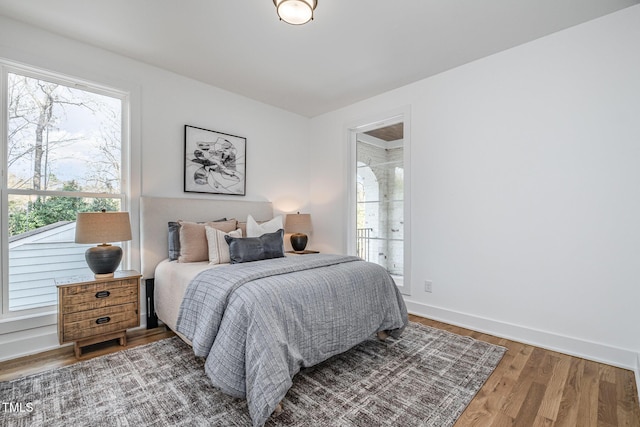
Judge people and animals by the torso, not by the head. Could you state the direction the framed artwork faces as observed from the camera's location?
facing the viewer and to the right of the viewer

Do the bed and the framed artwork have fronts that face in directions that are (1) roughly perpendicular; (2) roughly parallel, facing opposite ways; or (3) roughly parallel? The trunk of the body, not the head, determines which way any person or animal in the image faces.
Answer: roughly parallel

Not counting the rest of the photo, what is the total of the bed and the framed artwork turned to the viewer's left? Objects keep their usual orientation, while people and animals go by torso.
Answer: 0

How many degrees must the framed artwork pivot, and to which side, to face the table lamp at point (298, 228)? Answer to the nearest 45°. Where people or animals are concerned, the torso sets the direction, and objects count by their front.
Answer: approximately 45° to its left

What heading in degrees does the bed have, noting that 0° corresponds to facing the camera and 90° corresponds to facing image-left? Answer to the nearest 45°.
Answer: approximately 315°

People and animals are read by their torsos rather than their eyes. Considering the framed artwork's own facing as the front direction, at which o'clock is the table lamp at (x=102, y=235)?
The table lamp is roughly at 3 o'clock from the framed artwork.
